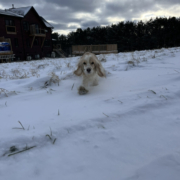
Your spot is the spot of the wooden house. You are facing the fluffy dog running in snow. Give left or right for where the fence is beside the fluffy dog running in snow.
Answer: left

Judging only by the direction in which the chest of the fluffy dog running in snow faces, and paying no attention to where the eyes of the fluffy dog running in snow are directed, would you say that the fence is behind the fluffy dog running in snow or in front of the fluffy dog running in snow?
behind

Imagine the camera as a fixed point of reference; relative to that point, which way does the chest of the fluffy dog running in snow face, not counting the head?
toward the camera

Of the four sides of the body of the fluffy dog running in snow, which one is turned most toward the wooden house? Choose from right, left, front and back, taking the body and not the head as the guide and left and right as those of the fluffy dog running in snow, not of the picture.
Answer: back
